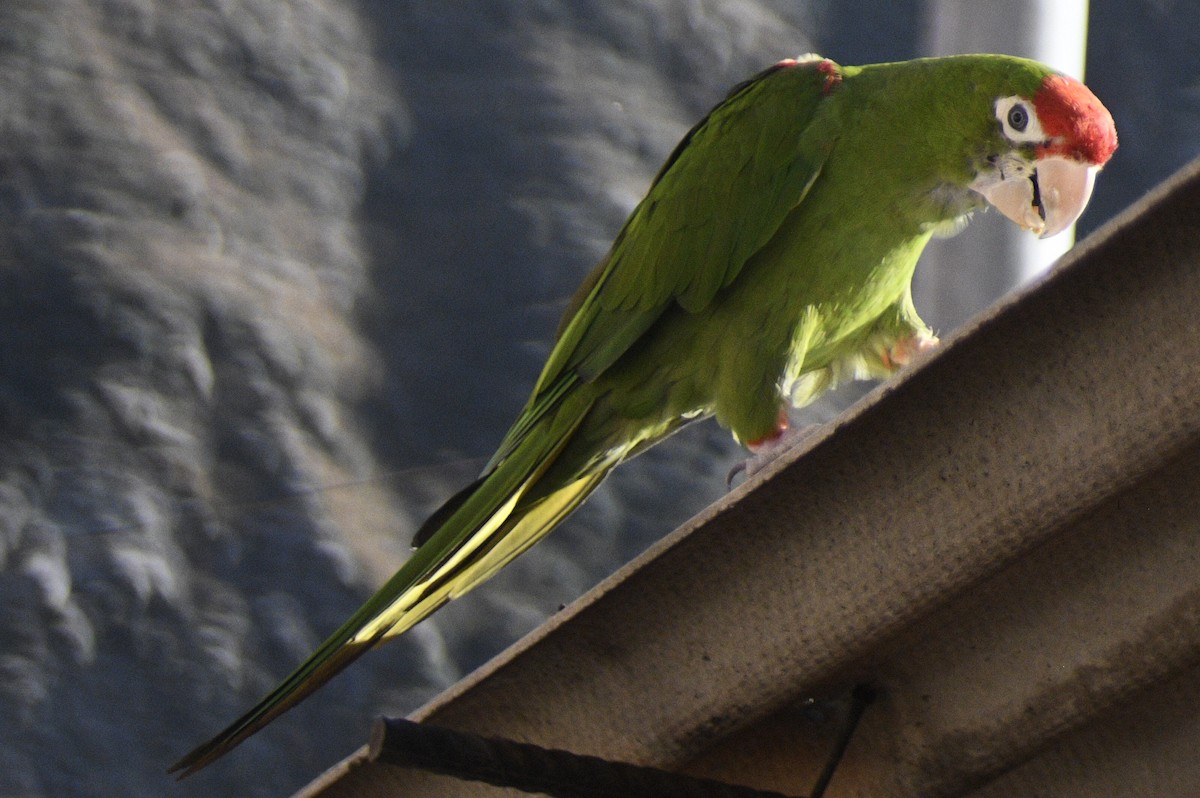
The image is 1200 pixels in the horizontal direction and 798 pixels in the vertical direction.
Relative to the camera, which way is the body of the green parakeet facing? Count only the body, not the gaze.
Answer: to the viewer's right
